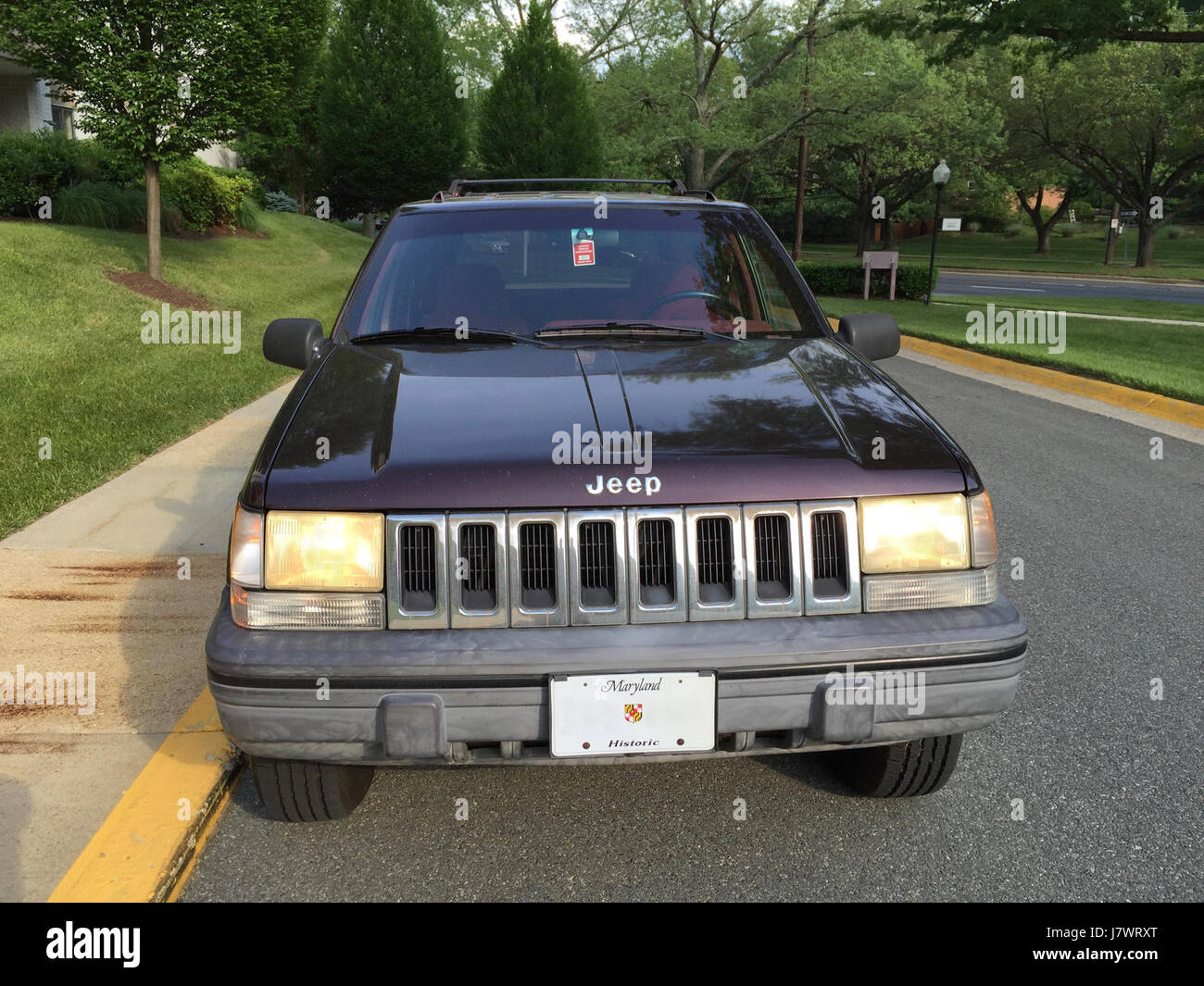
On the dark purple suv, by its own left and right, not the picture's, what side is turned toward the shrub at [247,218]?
back

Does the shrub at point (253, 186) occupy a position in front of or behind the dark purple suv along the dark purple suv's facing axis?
behind

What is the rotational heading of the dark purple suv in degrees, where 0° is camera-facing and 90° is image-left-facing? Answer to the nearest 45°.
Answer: approximately 0°

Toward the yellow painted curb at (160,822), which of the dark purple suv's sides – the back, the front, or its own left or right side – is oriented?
right

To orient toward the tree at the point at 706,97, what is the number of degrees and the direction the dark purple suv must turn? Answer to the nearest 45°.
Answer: approximately 180°

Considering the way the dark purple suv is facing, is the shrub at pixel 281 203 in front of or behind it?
behind

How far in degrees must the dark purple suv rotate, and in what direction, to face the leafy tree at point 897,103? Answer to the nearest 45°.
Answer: approximately 180°

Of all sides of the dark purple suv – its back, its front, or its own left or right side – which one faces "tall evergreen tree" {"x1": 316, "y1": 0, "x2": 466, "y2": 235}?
back

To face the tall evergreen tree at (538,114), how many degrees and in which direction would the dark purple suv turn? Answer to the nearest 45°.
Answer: approximately 180°
